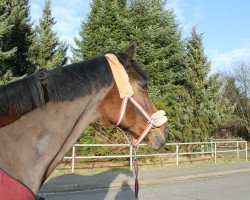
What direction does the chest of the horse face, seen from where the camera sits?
to the viewer's right
